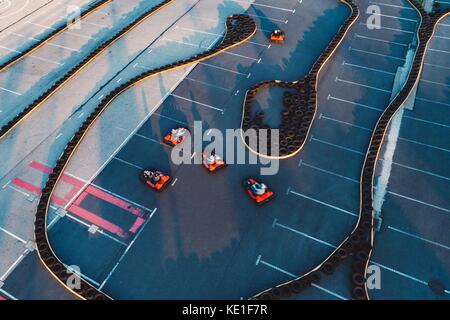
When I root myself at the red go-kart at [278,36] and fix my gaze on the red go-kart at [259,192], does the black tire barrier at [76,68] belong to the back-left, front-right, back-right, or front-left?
front-right

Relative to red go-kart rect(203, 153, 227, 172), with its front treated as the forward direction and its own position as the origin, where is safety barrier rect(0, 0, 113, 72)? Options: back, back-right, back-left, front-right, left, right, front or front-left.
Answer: back

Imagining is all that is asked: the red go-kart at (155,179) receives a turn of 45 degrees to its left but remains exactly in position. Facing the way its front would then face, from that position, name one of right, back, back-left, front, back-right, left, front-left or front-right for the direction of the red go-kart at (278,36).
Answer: front-left

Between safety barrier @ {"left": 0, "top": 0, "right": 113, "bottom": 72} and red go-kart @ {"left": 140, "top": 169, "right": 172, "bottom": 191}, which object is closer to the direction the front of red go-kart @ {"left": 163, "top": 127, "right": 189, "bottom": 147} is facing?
the red go-kart

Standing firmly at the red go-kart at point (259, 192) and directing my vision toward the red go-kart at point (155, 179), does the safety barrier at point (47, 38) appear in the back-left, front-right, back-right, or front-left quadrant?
front-right

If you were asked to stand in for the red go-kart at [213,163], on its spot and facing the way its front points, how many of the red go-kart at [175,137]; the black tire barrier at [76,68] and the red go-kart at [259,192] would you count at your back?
2

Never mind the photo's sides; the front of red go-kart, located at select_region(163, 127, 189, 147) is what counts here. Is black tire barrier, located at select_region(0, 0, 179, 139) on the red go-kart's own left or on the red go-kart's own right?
on the red go-kart's own right

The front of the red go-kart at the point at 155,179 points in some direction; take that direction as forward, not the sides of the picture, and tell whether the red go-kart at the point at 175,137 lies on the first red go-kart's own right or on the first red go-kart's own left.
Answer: on the first red go-kart's own left

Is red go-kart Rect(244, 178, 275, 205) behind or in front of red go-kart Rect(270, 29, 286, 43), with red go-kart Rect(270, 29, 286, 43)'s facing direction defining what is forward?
in front

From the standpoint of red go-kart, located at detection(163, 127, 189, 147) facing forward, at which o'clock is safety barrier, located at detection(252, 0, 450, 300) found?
The safety barrier is roughly at 9 o'clock from the red go-kart.

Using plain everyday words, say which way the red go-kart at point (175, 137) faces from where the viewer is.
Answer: facing the viewer and to the left of the viewer

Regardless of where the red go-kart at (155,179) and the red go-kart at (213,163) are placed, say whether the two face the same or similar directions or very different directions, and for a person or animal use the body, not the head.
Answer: same or similar directions

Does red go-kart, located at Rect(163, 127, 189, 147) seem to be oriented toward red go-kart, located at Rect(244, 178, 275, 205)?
no
